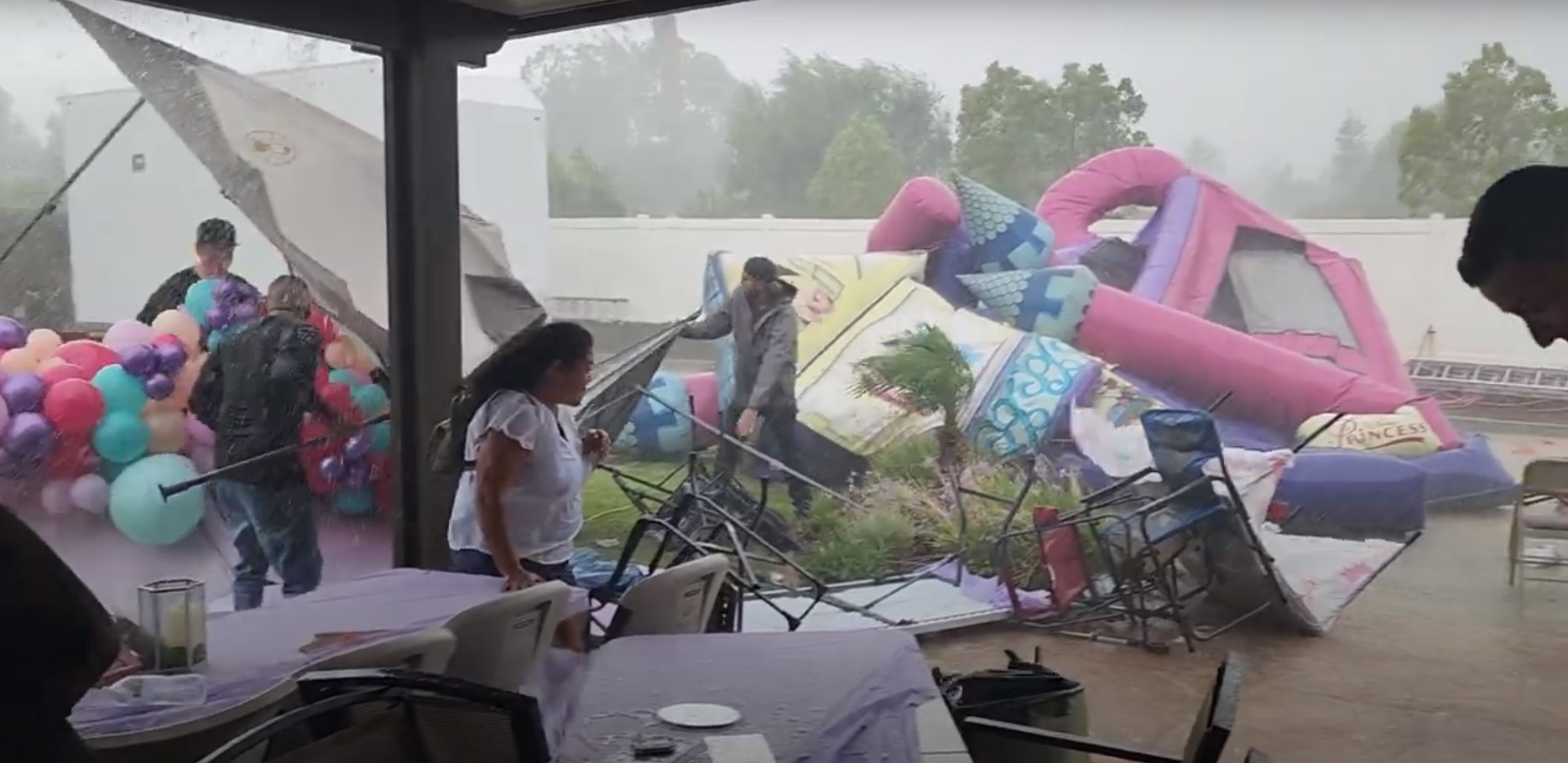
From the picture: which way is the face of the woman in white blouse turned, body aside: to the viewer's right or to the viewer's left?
to the viewer's right

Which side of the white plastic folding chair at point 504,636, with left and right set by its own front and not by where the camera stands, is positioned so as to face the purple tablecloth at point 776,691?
back

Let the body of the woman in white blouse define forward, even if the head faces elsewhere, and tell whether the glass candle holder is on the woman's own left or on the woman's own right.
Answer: on the woman's own right

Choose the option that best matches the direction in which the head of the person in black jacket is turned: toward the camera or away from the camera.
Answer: away from the camera

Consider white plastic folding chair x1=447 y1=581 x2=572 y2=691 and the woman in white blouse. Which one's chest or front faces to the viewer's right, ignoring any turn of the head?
the woman in white blouse
